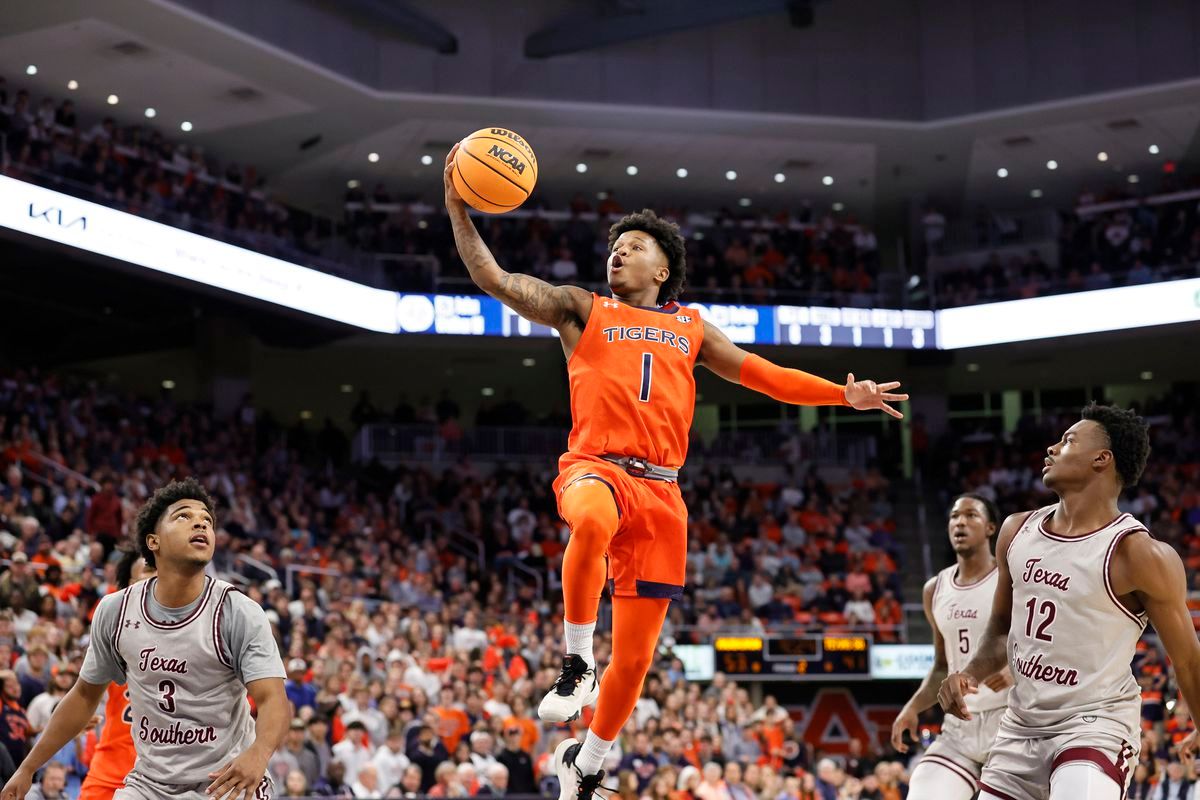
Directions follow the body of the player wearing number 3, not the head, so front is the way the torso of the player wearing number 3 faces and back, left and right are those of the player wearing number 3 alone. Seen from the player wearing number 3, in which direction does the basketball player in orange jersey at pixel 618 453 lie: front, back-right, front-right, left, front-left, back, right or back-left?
left

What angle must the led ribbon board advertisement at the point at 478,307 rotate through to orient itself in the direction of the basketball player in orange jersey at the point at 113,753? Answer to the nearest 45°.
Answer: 0° — it already faces them

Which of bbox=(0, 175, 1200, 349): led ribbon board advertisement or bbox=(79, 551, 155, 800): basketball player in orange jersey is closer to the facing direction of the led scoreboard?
the basketball player in orange jersey

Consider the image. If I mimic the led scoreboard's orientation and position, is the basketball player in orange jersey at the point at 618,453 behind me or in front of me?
in front

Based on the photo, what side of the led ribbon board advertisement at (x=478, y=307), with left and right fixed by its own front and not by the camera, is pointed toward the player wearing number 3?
front

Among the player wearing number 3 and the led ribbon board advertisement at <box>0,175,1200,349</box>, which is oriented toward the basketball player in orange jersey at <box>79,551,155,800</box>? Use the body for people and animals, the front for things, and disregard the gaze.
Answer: the led ribbon board advertisement

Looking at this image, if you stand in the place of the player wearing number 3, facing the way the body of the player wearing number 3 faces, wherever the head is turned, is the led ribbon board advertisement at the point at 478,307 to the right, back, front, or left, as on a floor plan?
back

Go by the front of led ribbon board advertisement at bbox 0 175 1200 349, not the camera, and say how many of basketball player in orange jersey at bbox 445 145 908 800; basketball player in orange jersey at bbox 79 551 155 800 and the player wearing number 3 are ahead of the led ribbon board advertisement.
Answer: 3

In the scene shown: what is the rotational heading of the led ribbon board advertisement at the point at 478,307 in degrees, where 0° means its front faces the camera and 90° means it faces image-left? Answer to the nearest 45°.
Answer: approximately 0°

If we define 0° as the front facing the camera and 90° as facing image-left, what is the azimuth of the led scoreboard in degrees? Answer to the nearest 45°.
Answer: approximately 0°
